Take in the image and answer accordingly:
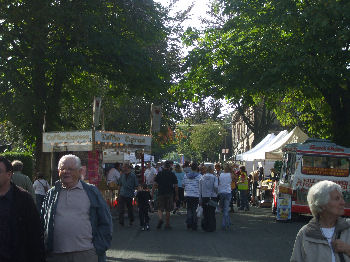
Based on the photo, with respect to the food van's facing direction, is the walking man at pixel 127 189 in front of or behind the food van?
in front

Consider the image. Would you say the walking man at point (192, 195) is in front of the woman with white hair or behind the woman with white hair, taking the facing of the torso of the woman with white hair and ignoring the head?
behind

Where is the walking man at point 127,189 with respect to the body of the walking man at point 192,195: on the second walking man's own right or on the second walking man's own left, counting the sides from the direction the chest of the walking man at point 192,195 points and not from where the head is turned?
on the second walking man's own left

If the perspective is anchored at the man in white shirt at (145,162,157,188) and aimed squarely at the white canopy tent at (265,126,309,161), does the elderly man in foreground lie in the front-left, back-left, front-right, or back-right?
back-right

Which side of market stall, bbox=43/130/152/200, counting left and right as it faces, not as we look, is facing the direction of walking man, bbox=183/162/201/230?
front

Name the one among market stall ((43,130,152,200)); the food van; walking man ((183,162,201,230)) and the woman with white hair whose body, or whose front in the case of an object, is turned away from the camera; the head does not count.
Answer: the walking man
